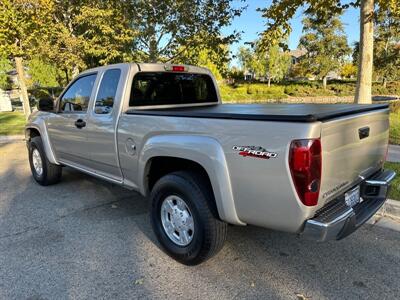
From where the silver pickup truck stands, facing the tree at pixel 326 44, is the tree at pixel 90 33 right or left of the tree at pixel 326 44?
left

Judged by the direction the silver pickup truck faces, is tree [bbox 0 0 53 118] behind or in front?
in front

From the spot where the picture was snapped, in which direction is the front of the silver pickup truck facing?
facing away from the viewer and to the left of the viewer

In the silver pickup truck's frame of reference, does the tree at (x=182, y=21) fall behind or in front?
in front

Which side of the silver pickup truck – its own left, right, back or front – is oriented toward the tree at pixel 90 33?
front

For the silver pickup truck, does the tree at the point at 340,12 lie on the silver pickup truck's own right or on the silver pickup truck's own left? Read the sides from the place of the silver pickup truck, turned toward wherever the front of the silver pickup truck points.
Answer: on the silver pickup truck's own right
